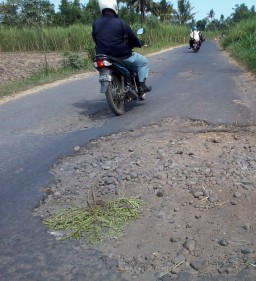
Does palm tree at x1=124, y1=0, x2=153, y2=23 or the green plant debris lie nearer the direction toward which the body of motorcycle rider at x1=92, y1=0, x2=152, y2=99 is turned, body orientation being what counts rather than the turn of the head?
the palm tree

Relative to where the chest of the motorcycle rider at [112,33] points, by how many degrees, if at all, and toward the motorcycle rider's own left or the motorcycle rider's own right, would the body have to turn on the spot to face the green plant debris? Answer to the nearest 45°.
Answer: approximately 135° to the motorcycle rider's own right

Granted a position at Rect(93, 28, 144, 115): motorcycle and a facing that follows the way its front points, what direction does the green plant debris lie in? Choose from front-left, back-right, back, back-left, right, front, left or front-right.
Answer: back-right

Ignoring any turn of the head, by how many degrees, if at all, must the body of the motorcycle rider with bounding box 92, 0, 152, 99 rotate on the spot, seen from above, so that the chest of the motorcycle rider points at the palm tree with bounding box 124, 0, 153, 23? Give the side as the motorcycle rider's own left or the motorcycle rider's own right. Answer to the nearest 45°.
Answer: approximately 45° to the motorcycle rider's own left

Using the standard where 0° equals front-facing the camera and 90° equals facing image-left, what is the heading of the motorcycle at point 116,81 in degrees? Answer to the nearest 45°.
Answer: approximately 225°

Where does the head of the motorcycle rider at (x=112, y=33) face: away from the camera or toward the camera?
away from the camera

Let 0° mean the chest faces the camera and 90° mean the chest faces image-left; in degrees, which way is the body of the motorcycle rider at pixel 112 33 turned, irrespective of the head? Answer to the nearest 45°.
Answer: approximately 225°

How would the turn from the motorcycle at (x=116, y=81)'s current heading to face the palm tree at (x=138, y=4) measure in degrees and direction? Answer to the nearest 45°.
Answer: approximately 45° to its left
